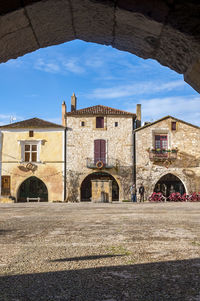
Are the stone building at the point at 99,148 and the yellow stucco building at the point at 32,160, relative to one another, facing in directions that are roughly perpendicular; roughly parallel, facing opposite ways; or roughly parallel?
roughly parallel

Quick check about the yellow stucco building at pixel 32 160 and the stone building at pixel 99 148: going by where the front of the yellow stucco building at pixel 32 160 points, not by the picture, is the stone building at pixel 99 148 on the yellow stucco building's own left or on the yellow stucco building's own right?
on the yellow stucco building's own left

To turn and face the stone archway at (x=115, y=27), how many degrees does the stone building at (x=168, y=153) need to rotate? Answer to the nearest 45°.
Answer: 0° — it already faces it

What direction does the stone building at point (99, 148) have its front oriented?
toward the camera

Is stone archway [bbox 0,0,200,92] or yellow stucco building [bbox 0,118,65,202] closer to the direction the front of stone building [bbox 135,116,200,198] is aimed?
the stone archway

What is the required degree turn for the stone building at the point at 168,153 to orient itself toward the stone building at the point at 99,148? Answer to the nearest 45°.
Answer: approximately 90° to its right

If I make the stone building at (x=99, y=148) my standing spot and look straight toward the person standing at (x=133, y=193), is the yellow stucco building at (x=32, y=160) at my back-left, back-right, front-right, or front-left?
back-right

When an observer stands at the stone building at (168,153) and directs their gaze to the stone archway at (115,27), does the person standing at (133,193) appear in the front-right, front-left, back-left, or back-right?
front-right

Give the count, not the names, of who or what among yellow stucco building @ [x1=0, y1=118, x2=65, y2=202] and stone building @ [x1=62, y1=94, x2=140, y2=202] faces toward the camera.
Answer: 2

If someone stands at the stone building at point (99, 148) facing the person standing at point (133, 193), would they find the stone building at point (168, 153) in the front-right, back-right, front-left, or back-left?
front-left

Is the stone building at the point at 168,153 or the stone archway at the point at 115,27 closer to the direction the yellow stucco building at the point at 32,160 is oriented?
the stone archway

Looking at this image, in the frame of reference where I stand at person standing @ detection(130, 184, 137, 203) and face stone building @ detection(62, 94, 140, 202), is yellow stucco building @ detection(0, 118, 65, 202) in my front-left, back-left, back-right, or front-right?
front-left

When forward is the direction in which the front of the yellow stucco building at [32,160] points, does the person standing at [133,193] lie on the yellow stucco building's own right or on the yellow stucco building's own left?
on the yellow stucco building's own left

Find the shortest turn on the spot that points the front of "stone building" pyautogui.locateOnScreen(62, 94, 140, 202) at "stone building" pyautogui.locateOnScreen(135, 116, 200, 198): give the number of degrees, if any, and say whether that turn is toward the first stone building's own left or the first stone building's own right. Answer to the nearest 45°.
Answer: approximately 90° to the first stone building's own left

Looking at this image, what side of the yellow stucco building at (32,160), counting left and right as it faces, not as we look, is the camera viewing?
front
